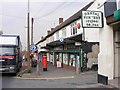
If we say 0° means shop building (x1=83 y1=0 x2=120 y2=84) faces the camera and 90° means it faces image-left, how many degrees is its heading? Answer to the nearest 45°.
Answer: approximately 45°
